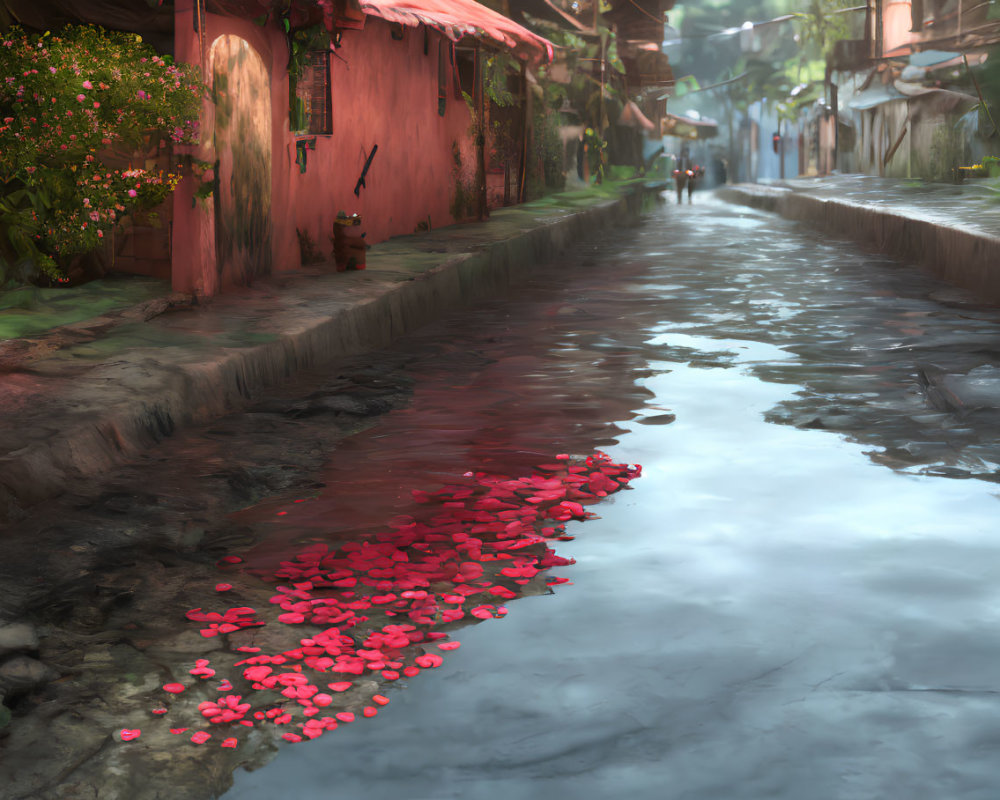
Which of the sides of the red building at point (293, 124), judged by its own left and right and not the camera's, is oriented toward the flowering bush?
right

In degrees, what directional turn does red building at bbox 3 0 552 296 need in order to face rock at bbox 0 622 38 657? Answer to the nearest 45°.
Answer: approximately 45° to its right

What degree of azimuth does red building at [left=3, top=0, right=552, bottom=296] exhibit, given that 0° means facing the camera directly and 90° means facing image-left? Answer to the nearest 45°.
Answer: approximately 315°
